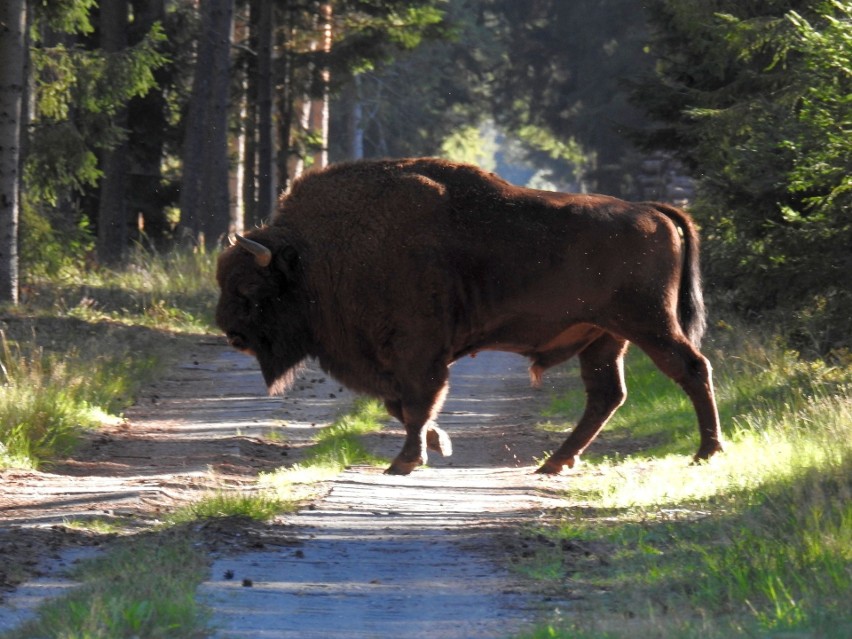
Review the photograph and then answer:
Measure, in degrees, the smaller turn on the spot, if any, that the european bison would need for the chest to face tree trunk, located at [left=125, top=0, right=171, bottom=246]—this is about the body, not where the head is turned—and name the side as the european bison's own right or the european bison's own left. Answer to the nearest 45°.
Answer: approximately 90° to the european bison's own right

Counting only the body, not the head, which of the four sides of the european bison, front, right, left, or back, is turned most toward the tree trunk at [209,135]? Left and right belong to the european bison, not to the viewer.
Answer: right

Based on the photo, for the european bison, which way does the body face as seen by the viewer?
to the viewer's left

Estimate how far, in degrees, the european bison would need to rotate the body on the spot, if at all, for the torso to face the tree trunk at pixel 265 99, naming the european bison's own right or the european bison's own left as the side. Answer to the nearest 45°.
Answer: approximately 90° to the european bison's own right

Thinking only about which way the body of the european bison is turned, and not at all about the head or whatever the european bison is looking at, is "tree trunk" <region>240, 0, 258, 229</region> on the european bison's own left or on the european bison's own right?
on the european bison's own right

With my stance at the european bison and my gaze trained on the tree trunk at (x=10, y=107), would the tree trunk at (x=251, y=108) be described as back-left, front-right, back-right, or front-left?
front-right

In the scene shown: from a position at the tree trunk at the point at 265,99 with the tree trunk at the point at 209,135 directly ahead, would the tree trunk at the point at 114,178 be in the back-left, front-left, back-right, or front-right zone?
front-right

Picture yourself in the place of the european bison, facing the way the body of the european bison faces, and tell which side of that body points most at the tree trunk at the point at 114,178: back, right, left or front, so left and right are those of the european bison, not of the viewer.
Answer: right
